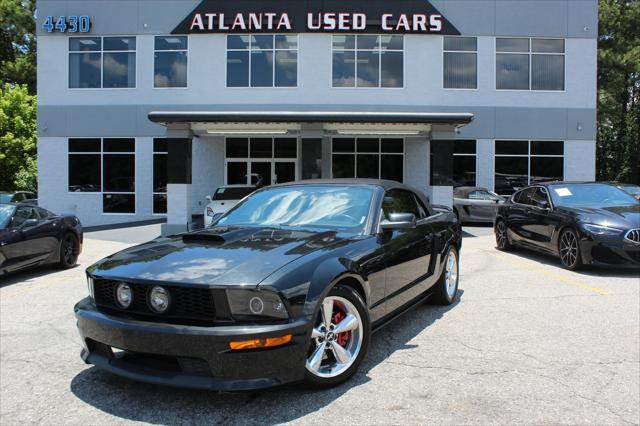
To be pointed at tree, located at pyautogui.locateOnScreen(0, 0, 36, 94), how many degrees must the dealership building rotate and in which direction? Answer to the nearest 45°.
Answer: approximately 135° to its right

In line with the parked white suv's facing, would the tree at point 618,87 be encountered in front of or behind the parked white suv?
behind

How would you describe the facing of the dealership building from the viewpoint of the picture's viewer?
facing the viewer

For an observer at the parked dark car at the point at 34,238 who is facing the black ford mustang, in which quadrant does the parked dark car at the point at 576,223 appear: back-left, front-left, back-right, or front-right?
front-left

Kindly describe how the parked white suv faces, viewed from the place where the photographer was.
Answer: facing the viewer and to the left of the viewer

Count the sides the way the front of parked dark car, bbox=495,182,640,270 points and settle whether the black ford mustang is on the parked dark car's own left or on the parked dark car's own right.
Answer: on the parked dark car's own right

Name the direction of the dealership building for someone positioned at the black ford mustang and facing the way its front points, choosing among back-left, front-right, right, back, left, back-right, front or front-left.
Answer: back-right

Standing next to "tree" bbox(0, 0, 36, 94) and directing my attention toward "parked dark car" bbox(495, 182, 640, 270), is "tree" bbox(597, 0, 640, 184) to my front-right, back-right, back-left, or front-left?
front-left
